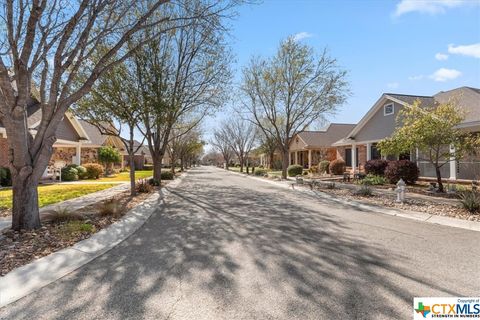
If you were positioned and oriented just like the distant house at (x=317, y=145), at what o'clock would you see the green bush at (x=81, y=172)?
The green bush is roughly at 12 o'clock from the distant house.

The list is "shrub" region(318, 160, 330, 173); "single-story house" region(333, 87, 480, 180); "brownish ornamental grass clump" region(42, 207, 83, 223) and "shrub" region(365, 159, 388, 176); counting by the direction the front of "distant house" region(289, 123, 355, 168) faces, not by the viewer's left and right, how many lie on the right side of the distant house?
0

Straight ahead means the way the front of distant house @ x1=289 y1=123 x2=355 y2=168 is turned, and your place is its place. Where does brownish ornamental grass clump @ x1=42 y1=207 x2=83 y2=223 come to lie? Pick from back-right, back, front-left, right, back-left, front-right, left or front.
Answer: front-left

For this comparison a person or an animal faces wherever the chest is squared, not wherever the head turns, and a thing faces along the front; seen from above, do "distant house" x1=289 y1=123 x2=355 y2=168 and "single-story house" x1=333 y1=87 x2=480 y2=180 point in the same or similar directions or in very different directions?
same or similar directions

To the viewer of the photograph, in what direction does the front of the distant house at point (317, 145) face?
facing the viewer and to the left of the viewer

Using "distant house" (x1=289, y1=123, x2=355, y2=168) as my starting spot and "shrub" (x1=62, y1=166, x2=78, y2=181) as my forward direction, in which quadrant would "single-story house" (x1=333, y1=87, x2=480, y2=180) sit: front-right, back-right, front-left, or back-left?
front-left

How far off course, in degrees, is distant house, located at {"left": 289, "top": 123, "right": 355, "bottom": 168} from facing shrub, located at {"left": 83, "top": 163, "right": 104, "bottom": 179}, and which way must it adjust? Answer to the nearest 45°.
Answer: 0° — it already faces it

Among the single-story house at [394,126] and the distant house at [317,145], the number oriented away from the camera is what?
0

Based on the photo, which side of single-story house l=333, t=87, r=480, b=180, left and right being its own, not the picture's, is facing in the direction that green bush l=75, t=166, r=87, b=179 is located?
front

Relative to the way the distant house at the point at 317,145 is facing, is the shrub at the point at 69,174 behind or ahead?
ahead

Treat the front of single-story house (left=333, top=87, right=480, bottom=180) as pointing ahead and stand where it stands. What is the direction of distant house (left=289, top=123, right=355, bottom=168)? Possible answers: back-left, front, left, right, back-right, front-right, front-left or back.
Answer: right

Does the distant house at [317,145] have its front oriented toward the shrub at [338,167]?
no

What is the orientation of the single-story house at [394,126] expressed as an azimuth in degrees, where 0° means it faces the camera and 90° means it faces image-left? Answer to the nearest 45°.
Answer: approximately 45°

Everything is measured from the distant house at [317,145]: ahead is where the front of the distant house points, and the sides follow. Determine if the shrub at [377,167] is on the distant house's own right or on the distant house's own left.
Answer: on the distant house's own left
